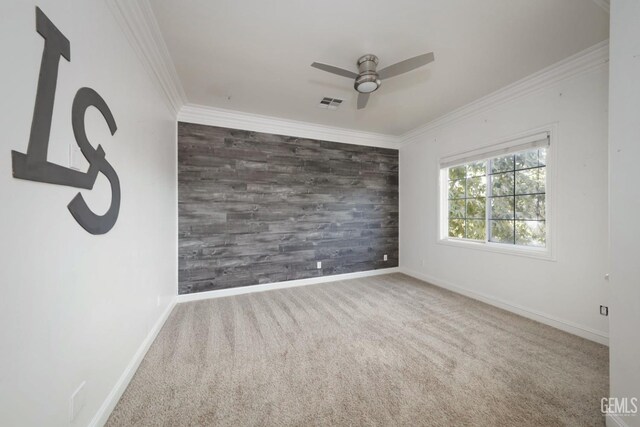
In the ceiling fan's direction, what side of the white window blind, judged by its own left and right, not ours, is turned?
front

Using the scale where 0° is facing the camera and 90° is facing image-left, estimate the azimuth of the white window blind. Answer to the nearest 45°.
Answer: approximately 45°
